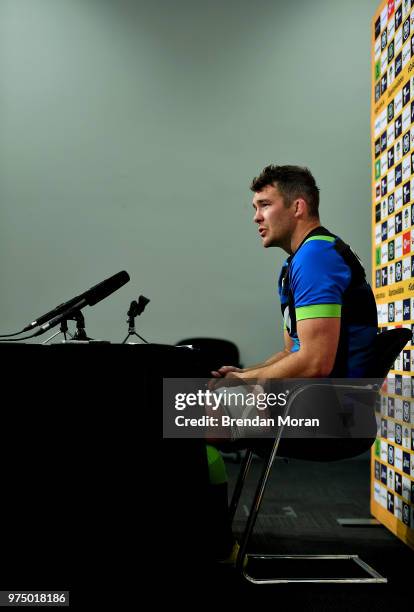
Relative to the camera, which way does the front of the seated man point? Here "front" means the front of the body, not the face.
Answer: to the viewer's left

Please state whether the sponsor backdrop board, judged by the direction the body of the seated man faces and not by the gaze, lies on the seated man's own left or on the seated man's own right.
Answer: on the seated man's own right

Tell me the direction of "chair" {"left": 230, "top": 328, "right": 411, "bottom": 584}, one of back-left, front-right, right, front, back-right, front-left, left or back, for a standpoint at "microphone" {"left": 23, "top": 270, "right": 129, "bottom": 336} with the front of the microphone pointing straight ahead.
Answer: front

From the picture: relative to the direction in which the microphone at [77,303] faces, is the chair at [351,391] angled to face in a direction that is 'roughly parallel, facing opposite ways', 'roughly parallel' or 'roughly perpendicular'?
roughly parallel, facing opposite ways

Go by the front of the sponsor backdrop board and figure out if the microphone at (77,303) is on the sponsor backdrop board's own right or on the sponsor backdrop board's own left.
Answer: on the sponsor backdrop board's own left

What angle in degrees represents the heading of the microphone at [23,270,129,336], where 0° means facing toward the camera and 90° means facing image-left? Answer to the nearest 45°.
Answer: approximately 270°

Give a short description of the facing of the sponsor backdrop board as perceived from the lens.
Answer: facing to the left of the viewer

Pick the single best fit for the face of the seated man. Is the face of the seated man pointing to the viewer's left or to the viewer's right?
to the viewer's left

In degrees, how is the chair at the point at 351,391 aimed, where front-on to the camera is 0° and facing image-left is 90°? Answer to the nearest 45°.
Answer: approximately 90°

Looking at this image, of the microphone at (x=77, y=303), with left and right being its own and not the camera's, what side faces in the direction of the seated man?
front
